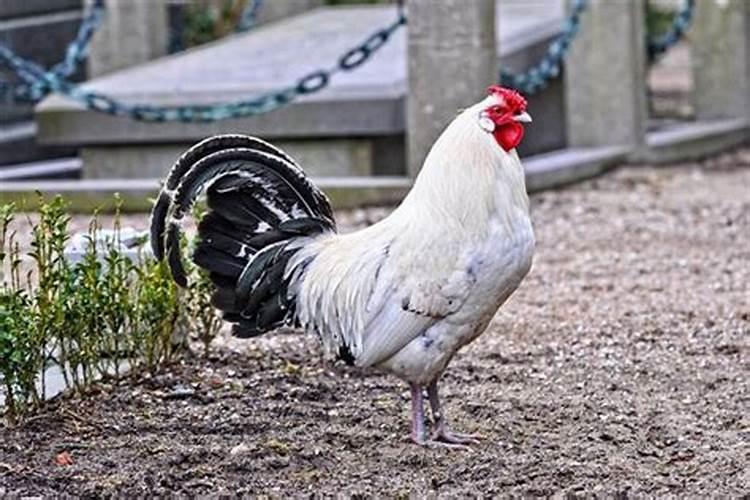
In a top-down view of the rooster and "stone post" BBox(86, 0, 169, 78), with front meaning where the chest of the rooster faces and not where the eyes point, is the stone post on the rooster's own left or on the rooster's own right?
on the rooster's own left

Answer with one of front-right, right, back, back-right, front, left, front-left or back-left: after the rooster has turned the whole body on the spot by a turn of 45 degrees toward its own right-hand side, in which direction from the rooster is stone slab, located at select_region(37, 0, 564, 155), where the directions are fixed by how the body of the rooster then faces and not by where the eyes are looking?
back-left

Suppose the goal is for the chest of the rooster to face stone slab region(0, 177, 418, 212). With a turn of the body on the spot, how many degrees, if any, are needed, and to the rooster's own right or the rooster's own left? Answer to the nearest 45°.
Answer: approximately 90° to the rooster's own left

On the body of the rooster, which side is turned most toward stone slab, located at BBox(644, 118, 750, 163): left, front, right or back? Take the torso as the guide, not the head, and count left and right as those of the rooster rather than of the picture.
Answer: left

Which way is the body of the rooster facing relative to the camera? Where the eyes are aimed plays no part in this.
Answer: to the viewer's right

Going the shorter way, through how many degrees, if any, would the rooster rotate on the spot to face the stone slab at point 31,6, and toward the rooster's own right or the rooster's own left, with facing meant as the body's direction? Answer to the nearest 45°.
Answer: approximately 90° to the rooster's own left

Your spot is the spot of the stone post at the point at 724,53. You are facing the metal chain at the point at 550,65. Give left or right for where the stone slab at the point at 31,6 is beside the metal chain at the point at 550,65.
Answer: right

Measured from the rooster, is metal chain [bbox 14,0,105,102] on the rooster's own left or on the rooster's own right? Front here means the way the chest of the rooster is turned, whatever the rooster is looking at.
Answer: on the rooster's own left

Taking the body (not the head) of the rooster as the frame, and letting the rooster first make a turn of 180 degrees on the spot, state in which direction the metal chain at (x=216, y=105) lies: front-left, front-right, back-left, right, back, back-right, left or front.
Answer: right

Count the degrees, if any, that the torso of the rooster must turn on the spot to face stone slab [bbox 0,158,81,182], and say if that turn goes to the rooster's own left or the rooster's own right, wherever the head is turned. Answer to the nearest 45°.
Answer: approximately 90° to the rooster's own left

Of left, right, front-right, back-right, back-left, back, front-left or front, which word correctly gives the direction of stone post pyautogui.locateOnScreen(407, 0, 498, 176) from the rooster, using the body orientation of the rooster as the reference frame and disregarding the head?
left

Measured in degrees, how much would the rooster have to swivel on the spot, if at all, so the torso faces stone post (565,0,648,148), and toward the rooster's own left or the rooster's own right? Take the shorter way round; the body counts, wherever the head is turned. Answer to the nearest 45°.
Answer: approximately 90° to the rooster's own left

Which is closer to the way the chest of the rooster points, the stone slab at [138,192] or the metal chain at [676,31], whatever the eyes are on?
the metal chain
